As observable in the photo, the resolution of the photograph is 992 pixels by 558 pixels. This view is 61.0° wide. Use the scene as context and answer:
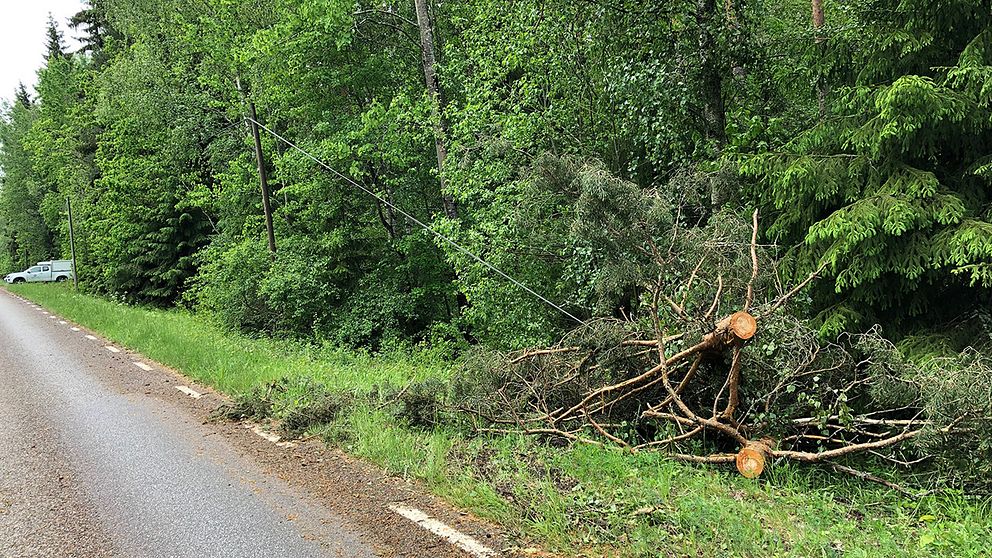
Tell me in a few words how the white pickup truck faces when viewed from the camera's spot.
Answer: facing to the left of the viewer

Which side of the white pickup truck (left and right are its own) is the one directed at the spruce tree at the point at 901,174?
left
